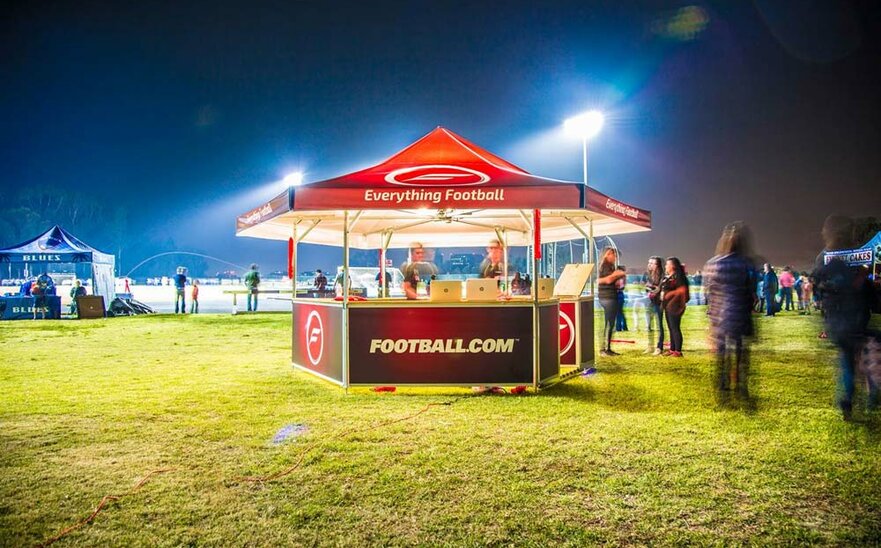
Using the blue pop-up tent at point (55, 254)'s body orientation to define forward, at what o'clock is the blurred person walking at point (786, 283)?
The blurred person walking is roughly at 10 o'clock from the blue pop-up tent.

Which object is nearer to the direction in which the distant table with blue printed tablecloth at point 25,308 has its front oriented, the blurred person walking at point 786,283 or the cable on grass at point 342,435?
the cable on grass

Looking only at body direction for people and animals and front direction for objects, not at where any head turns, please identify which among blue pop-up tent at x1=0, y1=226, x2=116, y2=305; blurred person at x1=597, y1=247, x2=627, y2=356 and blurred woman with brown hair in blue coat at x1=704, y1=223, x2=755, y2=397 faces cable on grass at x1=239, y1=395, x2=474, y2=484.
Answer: the blue pop-up tent

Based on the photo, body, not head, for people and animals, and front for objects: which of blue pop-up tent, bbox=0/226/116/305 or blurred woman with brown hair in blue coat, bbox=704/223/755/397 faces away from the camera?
the blurred woman with brown hair in blue coat

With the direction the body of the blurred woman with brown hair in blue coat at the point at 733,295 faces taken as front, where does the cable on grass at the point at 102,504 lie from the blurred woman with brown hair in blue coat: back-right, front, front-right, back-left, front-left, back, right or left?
back-left

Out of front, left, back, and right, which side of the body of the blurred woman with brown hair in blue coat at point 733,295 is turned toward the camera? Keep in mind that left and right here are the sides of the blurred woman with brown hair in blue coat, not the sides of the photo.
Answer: back

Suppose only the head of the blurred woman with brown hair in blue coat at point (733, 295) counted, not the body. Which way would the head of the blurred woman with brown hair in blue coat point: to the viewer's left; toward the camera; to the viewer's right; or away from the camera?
away from the camera

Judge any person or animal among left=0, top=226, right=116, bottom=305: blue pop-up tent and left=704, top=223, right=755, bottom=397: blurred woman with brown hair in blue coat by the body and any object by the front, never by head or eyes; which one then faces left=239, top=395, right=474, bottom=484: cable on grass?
the blue pop-up tent

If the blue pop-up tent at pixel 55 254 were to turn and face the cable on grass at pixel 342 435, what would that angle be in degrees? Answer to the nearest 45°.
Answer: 0° — it already faces it

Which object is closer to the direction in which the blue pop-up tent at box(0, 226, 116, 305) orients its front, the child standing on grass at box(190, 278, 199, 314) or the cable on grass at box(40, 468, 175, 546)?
the cable on grass
